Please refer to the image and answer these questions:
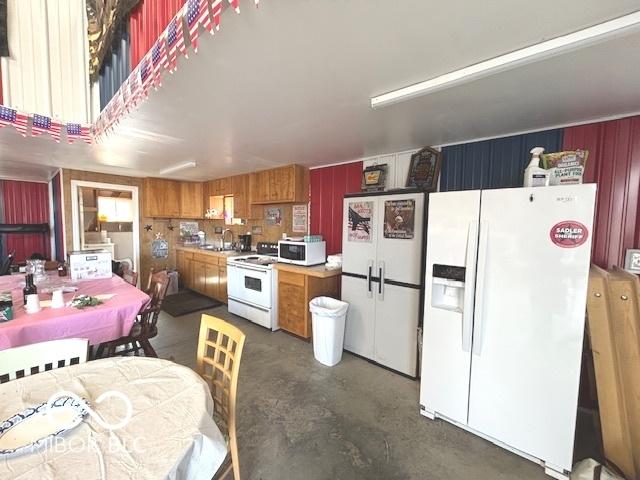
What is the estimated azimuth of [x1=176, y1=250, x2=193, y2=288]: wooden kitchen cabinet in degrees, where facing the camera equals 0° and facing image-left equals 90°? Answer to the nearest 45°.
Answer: approximately 45°

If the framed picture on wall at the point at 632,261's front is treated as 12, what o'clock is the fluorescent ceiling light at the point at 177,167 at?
The fluorescent ceiling light is roughly at 2 o'clock from the framed picture on wall.
